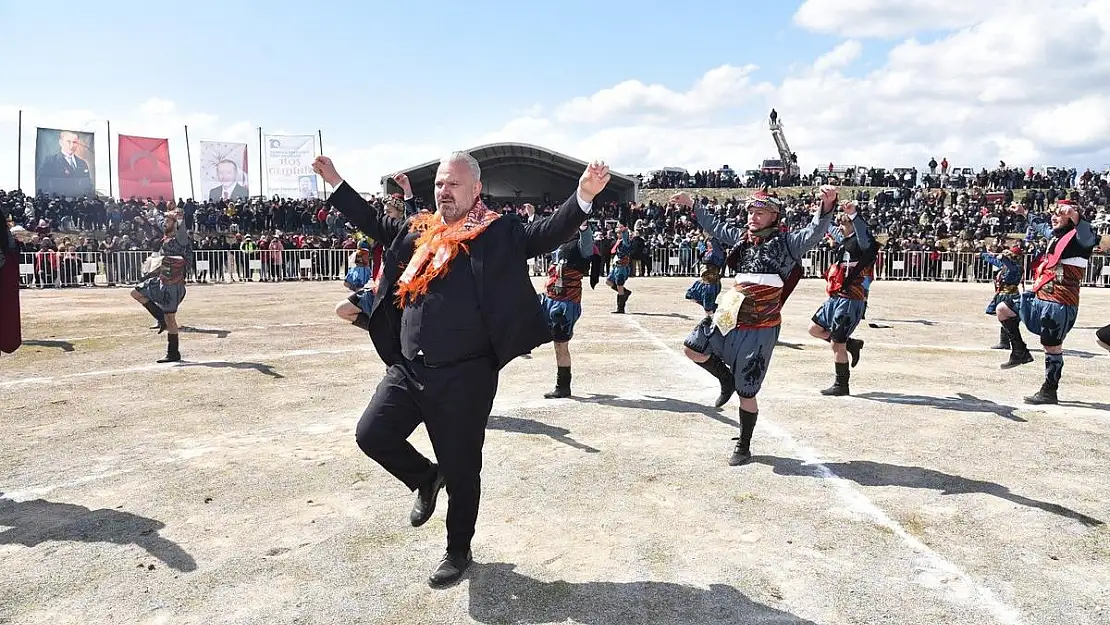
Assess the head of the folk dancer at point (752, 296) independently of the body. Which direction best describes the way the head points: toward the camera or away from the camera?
toward the camera

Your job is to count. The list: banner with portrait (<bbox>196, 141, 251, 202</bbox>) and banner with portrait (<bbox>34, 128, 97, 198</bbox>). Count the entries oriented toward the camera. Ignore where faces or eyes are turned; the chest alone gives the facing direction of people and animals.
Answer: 2

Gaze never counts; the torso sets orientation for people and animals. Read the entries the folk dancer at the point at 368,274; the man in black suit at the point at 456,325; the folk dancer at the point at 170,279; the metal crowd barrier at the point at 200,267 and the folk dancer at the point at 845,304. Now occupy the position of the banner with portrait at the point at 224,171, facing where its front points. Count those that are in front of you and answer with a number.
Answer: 5

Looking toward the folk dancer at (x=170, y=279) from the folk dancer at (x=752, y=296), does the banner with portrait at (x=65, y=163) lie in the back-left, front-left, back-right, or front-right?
front-right

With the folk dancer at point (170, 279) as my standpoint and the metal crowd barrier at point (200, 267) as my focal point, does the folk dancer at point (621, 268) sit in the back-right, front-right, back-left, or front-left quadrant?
front-right

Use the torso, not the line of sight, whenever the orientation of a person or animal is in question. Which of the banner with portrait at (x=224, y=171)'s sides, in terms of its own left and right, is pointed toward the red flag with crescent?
right

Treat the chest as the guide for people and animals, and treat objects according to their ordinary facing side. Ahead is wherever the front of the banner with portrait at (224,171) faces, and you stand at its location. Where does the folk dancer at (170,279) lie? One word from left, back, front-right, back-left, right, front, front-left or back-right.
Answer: front

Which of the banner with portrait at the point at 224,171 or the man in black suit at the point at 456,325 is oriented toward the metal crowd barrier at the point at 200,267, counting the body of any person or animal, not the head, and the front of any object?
the banner with portrait

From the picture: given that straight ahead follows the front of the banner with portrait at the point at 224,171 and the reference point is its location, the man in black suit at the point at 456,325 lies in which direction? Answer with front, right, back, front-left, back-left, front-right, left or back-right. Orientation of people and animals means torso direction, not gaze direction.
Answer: front

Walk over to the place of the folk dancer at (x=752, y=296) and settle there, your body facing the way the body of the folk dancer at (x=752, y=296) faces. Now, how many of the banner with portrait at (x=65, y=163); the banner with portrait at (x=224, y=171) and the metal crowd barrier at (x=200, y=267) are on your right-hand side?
3

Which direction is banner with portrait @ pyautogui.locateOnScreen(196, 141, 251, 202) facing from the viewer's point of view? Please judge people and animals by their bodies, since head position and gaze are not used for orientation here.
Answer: toward the camera

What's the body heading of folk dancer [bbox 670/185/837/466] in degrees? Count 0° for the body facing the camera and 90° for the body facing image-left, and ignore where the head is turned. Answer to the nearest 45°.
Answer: approximately 45°

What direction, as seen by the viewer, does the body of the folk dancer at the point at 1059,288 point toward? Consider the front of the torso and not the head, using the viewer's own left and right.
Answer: facing the viewer and to the left of the viewer

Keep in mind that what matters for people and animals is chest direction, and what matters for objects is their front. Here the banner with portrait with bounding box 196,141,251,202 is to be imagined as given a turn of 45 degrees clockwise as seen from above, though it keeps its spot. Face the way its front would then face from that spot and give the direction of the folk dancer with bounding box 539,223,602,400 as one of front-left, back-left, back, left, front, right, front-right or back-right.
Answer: front-left
